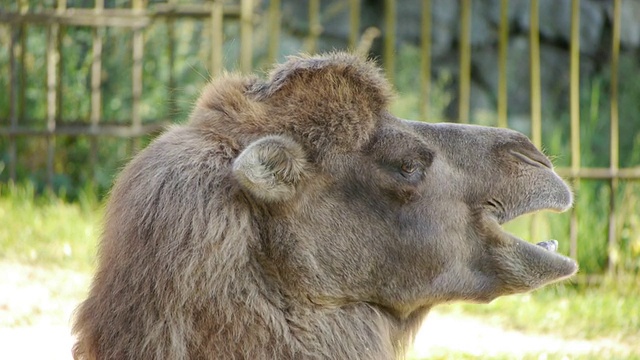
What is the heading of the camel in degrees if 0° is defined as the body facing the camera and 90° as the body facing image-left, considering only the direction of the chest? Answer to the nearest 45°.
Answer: approximately 270°

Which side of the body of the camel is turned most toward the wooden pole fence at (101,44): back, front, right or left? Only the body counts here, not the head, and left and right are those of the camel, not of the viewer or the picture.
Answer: left
